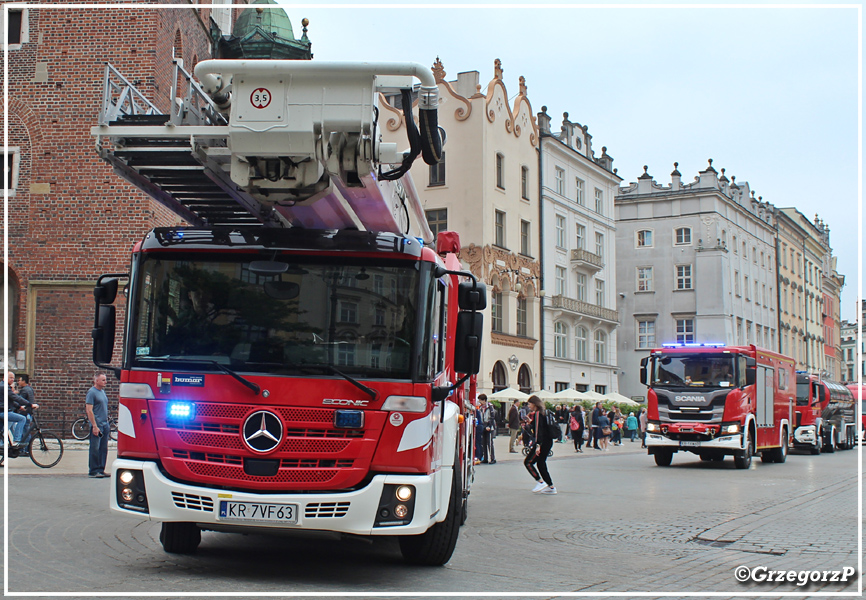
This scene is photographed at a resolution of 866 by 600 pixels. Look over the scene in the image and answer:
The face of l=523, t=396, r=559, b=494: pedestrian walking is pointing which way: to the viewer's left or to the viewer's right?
to the viewer's left

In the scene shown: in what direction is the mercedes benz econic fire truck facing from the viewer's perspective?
toward the camera

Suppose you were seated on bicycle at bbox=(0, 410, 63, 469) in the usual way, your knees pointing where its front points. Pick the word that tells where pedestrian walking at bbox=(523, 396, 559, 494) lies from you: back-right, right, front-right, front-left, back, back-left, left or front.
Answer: front-right

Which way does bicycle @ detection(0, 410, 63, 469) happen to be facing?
to the viewer's right

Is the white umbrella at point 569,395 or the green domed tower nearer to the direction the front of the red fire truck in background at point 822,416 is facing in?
the green domed tower

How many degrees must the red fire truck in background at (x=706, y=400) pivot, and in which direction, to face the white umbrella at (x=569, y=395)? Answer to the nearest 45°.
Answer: approximately 135° to its right

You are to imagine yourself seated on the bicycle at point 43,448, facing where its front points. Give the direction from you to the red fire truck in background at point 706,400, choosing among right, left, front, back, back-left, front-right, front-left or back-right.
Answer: front

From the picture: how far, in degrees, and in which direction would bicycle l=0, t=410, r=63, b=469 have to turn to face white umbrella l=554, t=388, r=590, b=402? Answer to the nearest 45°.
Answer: approximately 45° to its left

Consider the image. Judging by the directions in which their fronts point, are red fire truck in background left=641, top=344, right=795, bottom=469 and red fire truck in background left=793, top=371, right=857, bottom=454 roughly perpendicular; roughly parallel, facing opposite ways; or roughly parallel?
roughly parallel

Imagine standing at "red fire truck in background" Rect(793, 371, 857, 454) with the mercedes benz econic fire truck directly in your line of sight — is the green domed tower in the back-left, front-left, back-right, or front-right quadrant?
front-right

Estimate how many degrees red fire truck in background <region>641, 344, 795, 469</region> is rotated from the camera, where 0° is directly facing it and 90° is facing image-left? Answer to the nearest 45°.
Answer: approximately 45°
